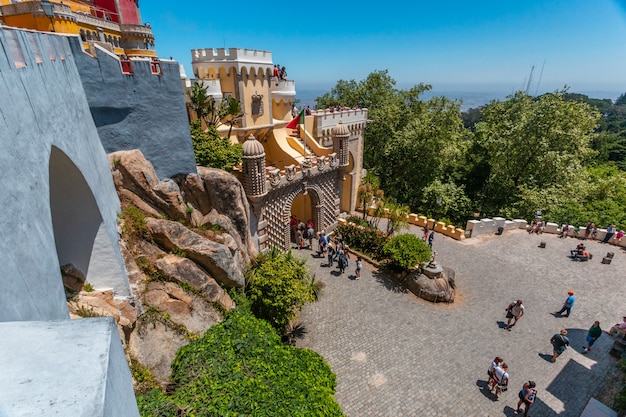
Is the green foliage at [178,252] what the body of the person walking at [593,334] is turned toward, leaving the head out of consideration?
yes

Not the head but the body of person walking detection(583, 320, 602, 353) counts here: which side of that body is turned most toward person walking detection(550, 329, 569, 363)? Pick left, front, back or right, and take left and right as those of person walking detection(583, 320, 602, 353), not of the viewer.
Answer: front

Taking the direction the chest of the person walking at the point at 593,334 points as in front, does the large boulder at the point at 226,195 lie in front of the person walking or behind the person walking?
in front

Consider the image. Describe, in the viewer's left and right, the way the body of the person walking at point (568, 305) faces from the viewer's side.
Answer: facing to the left of the viewer

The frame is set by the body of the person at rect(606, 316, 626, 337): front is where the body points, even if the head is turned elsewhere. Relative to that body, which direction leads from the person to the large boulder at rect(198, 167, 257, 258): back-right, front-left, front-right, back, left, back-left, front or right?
front-left

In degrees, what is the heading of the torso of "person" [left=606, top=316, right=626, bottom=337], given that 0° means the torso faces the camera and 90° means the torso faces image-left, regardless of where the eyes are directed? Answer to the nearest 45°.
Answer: approximately 90°

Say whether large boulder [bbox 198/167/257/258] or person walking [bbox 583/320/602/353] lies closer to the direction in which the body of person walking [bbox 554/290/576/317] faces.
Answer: the large boulder
